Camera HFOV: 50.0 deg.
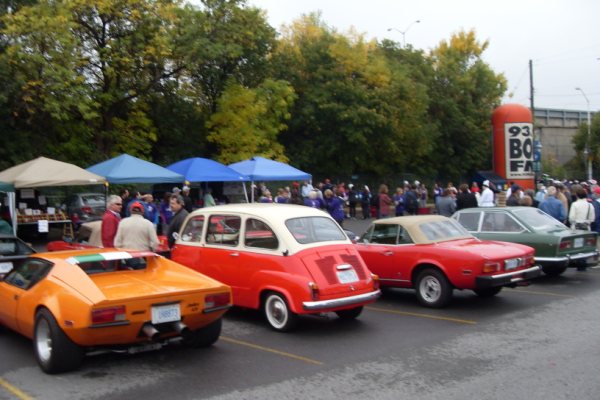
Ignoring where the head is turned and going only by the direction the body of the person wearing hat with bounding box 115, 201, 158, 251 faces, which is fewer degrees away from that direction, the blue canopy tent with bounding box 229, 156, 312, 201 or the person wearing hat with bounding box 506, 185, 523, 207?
the blue canopy tent

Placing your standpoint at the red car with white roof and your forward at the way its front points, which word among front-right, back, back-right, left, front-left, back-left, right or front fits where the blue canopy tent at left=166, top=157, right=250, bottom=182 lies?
front-right

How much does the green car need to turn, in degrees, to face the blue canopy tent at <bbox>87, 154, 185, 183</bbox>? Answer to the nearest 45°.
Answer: approximately 45° to its left

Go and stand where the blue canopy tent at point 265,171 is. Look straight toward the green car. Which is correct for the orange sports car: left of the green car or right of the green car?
right

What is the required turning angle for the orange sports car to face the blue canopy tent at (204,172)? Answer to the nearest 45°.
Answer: approximately 45° to its right

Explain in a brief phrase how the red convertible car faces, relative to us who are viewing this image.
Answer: facing away from the viewer and to the left of the viewer

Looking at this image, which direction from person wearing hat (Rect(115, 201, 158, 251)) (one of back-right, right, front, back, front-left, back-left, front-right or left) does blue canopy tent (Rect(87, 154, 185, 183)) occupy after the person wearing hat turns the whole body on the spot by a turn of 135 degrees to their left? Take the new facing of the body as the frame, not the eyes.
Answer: back-right

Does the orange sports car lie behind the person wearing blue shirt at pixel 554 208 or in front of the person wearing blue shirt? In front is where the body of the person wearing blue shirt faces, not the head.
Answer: behind

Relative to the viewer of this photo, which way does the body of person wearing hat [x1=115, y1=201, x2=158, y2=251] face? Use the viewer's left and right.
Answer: facing away from the viewer

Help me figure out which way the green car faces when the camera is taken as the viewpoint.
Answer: facing away from the viewer and to the left of the viewer

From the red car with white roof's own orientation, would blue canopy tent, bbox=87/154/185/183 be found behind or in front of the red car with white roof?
in front

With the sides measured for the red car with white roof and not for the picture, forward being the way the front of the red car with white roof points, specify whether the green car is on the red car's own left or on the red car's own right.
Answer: on the red car's own right

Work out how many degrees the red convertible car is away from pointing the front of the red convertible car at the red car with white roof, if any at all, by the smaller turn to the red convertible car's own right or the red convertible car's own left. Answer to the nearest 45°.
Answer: approximately 90° to the red convertible car's own left

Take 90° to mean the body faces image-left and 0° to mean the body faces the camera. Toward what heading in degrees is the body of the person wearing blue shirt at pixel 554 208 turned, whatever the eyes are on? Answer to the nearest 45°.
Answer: approximately 180°

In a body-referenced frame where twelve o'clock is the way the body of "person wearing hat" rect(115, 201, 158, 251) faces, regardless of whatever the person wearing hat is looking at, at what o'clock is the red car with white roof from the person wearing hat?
The red car with white roof is roughly at 4 o'clock from the person wearing hat.
